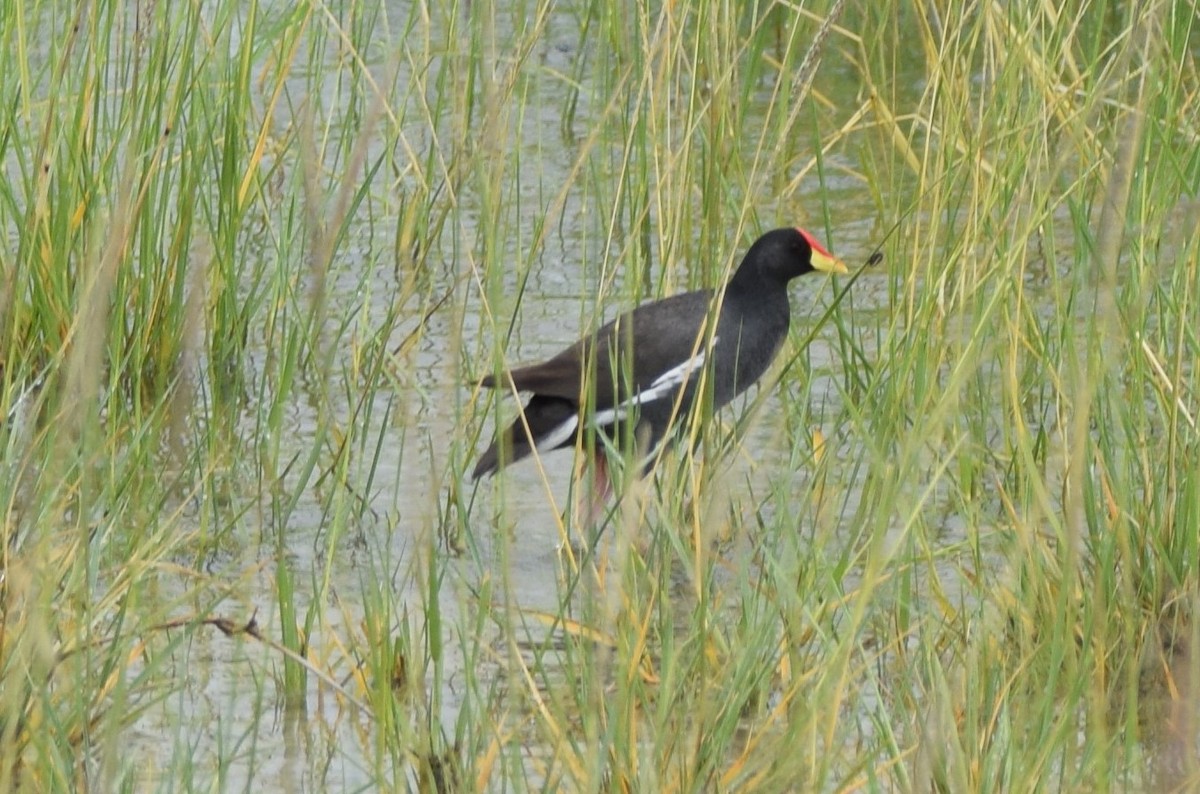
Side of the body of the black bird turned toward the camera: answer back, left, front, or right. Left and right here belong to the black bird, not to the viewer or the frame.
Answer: right
